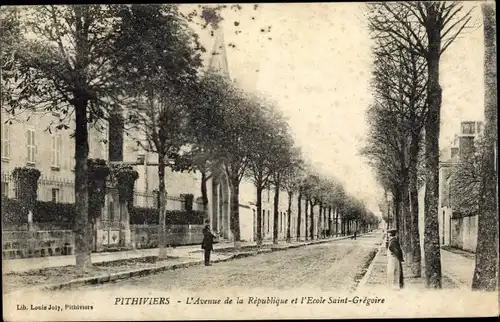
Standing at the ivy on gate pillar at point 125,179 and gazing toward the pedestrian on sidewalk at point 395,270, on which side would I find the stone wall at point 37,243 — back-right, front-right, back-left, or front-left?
front-right
